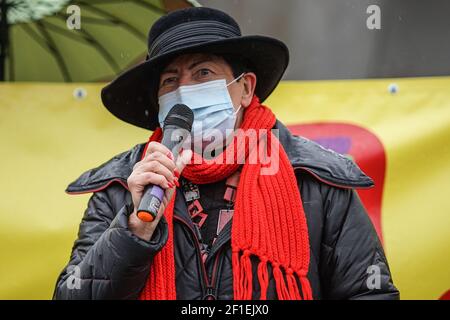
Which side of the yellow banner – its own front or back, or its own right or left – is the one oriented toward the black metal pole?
right

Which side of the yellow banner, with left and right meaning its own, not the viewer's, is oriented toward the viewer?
front
